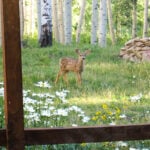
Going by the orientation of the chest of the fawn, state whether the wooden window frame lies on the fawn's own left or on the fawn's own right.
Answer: on the fawn's own right

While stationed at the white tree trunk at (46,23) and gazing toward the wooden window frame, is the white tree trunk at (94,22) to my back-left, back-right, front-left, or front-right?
back-left
